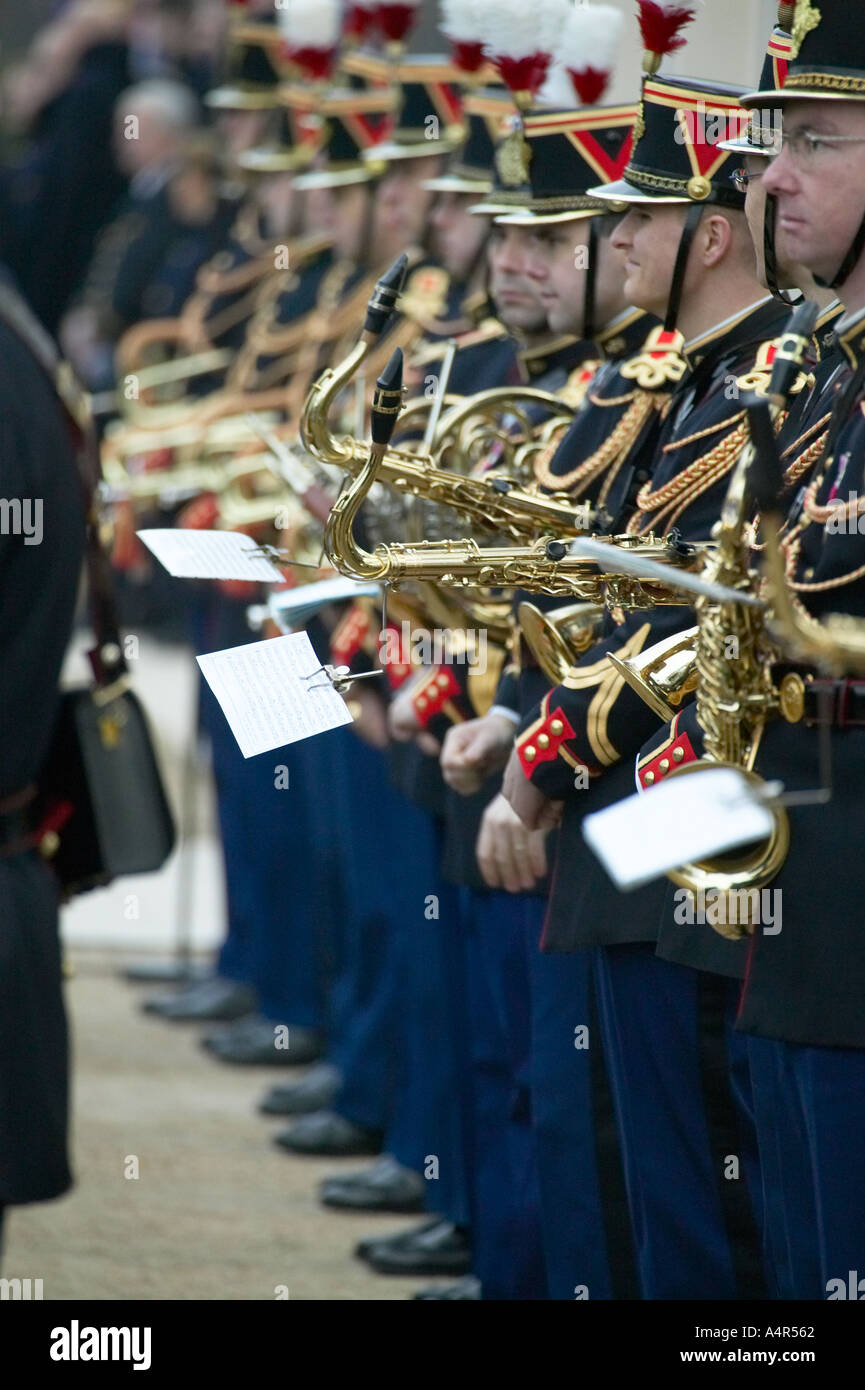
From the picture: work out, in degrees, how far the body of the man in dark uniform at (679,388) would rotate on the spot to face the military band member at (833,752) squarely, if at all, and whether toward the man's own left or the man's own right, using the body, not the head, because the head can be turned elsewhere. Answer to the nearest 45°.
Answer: approximately 90° to the man's own left

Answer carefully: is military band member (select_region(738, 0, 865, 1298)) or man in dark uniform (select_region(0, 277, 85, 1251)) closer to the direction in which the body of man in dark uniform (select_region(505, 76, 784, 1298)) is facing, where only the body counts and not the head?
the man in dark uniform

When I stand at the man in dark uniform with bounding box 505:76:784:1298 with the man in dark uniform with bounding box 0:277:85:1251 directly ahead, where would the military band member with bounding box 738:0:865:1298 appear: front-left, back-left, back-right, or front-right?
back-left

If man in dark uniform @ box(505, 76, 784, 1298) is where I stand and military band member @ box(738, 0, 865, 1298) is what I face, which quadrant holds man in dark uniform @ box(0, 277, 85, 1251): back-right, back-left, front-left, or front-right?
back-right

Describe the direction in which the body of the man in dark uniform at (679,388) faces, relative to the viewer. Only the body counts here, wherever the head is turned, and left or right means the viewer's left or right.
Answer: facing to the left of the viewer

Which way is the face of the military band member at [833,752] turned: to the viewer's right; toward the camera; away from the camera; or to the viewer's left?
to the viewer's left

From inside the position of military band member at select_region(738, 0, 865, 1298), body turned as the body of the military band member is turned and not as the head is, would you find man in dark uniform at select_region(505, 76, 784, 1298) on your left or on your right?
on your right
